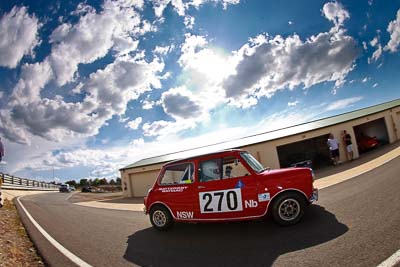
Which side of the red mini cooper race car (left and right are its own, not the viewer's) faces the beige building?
left

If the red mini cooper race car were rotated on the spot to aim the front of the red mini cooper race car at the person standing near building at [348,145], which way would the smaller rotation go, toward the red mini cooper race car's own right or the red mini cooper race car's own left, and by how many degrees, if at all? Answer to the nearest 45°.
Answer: approximately 45° to the red mini cooper race car's own left

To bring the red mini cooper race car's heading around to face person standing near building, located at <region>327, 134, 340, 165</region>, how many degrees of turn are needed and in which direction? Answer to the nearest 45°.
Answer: approximately 45° to its left

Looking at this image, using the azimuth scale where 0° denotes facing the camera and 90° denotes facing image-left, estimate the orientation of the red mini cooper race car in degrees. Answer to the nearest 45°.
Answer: approximately 270°
